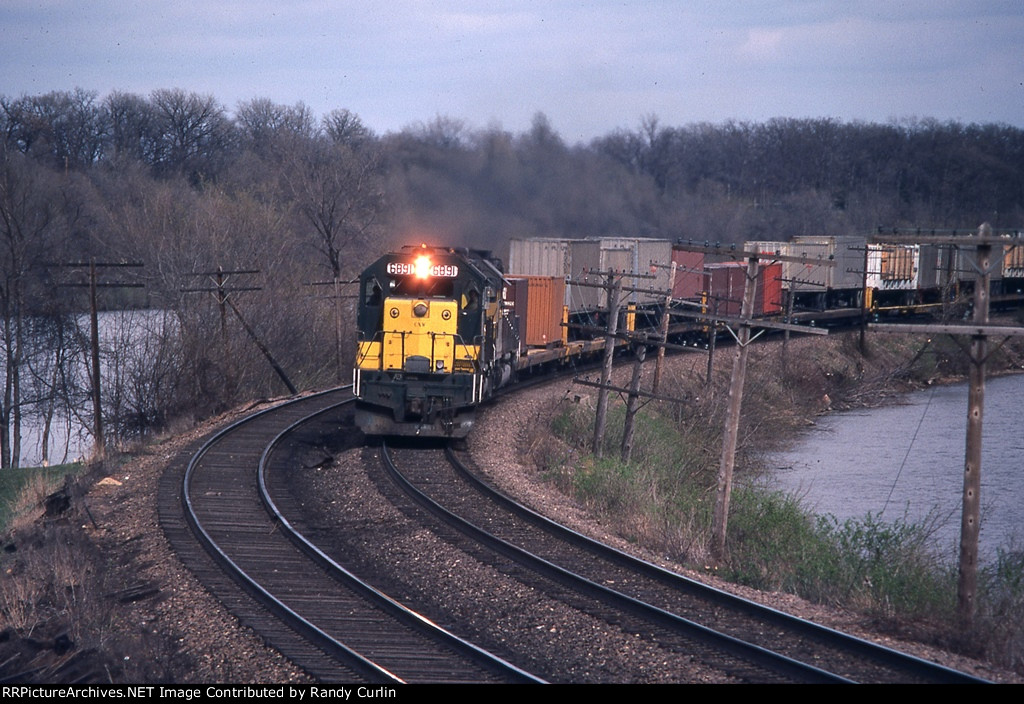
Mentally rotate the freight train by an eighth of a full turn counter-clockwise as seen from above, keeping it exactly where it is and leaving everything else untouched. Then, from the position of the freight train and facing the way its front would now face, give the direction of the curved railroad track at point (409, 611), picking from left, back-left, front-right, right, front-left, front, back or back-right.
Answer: front

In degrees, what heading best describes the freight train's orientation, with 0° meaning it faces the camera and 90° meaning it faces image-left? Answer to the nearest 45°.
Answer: approximately 45°

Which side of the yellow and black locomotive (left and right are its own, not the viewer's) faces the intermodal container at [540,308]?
back

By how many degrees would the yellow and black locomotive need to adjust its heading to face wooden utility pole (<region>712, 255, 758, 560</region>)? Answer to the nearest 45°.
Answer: approximately 45° to its left

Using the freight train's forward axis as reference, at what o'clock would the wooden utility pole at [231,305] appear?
The wooden utility pole is roughly at 3 o'clock from the freight train.

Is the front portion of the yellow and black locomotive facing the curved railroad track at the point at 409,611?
yes

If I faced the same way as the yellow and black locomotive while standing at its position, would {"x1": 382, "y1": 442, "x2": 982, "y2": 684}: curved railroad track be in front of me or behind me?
in front

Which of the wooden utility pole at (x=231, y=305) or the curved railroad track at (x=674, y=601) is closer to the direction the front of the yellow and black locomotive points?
the curved railroad track

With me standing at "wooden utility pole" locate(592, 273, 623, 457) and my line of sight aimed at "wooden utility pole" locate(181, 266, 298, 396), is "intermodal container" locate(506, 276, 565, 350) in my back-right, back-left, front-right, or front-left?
front-right

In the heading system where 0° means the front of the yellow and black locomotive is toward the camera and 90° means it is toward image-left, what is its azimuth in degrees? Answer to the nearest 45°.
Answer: approximately 0°
